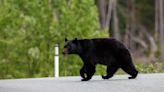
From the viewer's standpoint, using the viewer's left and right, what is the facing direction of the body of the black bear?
facing to the left of the viewer
